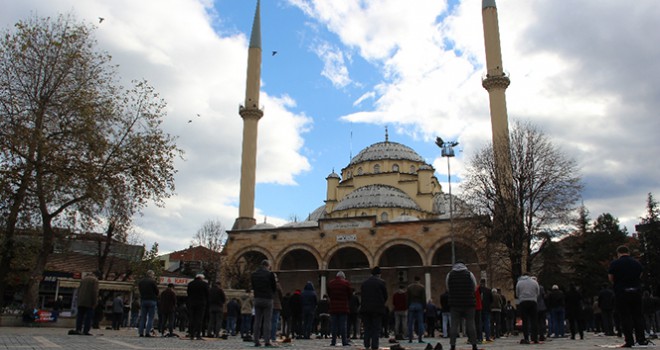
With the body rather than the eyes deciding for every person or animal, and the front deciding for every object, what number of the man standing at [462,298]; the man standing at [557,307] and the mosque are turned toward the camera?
1

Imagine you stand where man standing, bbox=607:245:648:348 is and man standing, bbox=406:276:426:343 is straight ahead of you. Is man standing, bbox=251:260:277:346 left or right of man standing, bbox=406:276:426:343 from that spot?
left

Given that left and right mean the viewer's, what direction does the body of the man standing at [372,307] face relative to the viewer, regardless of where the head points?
facing away from the viewer

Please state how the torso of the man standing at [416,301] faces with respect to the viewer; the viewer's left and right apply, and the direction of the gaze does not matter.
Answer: facing away from the viewer

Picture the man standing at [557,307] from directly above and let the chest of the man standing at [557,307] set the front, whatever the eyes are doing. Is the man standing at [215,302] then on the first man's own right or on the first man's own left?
on the first man's own left

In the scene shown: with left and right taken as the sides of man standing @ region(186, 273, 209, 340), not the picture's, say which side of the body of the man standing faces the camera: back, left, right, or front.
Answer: back

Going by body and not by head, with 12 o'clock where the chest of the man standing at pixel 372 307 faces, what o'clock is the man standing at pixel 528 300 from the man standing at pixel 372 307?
the man standing at pixel 528 300 is roughly at 2 o'clock from the man standing at pixel 372 307.

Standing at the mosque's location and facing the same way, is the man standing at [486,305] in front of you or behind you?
in front

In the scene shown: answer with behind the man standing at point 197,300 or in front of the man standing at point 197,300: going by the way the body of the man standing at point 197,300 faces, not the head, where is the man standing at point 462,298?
behind

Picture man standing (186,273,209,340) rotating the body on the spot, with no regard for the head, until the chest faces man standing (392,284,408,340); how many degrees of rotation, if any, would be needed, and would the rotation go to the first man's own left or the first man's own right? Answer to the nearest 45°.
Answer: approximately 90° to the first man's own right

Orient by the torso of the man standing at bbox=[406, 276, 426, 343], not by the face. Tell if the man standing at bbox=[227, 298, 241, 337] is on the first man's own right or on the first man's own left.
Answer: on the first man's own left

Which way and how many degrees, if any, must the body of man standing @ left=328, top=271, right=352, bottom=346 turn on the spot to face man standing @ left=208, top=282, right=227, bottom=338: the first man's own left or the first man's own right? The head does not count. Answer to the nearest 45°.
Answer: approximately 45° to the first man's own left

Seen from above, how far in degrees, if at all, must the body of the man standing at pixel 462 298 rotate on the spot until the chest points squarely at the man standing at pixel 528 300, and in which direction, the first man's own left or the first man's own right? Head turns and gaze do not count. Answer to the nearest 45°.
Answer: approximately 45° to the first man's own right

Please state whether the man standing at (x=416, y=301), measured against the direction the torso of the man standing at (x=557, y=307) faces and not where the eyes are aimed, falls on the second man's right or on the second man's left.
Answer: on the second man's left

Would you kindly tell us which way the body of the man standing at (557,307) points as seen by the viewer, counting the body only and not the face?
away from the camera

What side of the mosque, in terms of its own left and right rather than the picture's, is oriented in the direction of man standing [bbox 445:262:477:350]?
front

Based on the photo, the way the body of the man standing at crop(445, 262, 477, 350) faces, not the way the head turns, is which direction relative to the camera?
away from the camera

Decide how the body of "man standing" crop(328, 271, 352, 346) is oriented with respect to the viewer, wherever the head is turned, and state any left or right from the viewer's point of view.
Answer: facing away from the viewer

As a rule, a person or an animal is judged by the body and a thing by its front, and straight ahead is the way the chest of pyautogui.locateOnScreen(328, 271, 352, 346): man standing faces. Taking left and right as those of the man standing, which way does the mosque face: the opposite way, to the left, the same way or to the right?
the opposite way

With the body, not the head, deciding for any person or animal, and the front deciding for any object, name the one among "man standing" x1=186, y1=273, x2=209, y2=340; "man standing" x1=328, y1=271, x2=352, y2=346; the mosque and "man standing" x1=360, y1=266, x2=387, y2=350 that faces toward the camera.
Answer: the mosque
